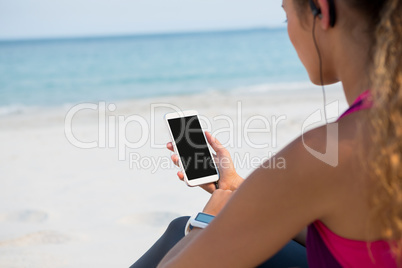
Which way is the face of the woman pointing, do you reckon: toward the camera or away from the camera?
away from the camera

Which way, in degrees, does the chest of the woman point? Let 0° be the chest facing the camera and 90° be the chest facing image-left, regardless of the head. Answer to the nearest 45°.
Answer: approximately 135°
